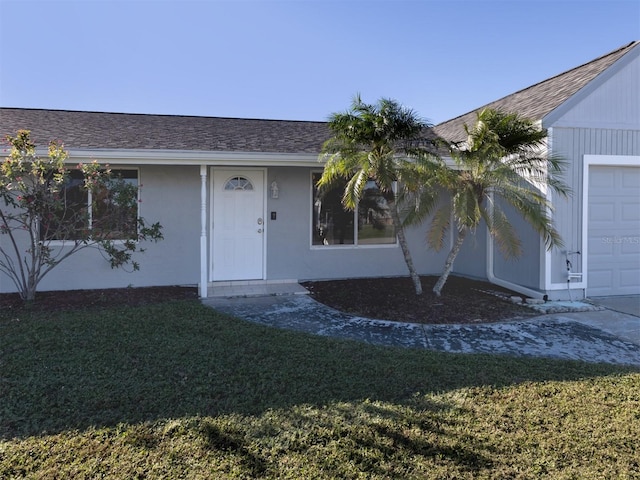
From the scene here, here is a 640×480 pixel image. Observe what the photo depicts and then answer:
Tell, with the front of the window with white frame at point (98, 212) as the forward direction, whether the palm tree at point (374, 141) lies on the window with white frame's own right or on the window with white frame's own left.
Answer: on the window with white frame's own left

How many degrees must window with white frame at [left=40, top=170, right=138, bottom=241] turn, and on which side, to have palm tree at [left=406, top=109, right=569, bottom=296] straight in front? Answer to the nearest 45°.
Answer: approximately 45° to its left

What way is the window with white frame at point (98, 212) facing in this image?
toward the camera
